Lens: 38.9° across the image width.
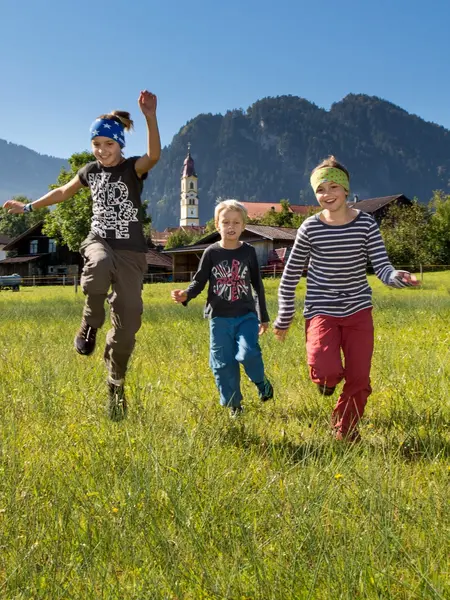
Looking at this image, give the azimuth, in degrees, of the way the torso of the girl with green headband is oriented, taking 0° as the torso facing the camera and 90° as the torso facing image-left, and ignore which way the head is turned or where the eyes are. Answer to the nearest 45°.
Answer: approximately 0°
